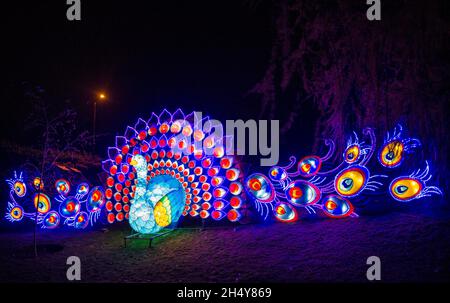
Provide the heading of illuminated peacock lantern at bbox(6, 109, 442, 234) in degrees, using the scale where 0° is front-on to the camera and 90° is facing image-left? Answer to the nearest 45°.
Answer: approximately 45°

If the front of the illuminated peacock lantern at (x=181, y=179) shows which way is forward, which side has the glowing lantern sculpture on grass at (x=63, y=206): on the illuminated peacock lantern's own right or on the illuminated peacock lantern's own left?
on the illuminated peacock lantern's own right

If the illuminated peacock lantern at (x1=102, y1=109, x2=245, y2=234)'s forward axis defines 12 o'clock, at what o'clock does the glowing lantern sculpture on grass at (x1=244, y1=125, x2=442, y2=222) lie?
The glowing lantern sculpture on grass is roughly at 8 o'clock from the illuminated peacock lantern.
